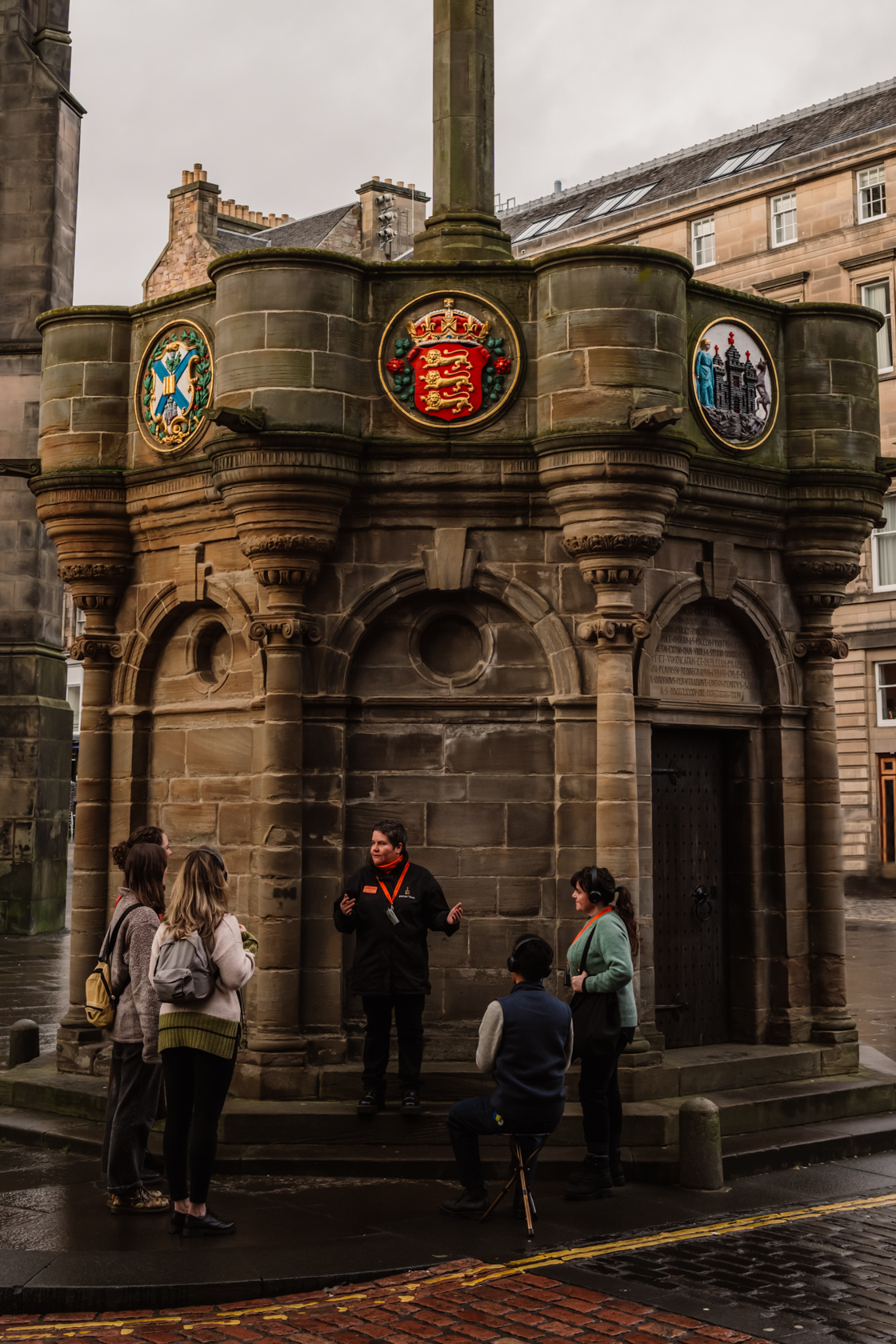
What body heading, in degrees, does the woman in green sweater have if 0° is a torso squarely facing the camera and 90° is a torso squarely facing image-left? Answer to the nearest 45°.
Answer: approximately 90°

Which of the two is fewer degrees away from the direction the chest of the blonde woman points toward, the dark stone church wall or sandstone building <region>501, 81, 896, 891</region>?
the sandstone building

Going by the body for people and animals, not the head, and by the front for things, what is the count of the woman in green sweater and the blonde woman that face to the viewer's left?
1

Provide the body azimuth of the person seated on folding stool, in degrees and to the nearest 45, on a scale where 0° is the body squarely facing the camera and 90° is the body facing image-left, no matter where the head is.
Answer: approximately 135°

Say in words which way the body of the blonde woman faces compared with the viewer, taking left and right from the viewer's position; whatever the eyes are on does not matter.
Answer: facing away from the viewer and to the right of the viewer

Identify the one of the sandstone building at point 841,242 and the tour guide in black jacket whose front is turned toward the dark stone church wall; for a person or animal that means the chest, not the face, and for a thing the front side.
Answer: the sandstone building
